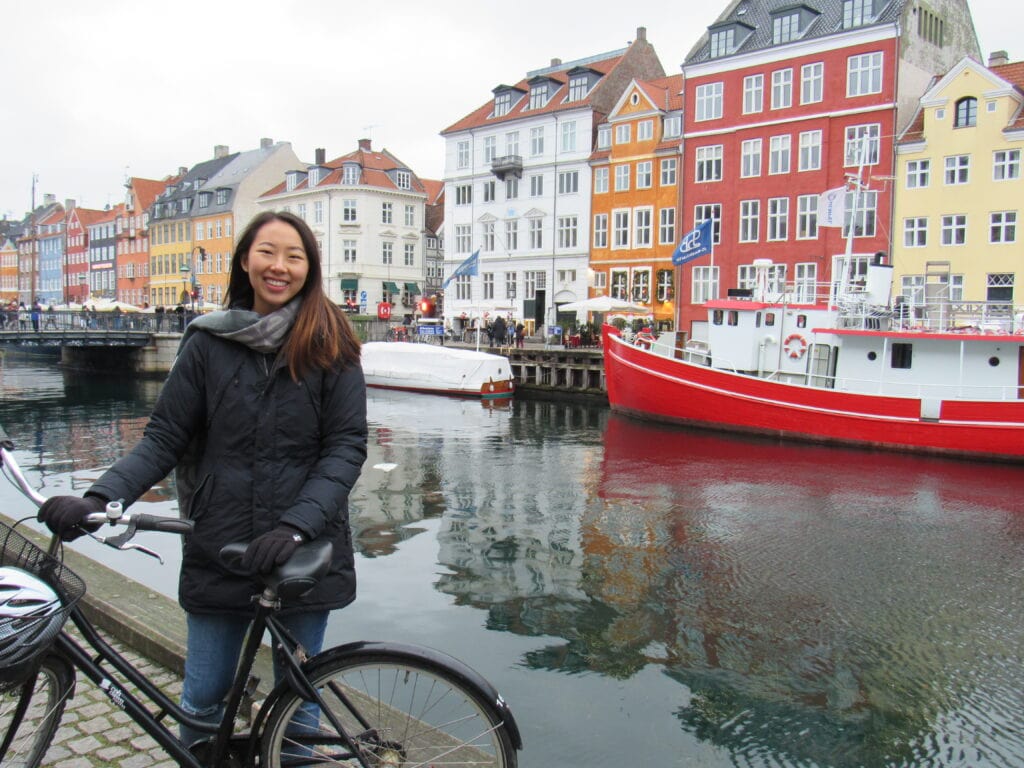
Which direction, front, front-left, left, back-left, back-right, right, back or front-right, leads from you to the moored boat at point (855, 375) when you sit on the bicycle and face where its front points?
back-right

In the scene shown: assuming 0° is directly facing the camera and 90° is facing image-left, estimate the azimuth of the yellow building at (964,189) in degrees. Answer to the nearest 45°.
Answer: approximately 45°

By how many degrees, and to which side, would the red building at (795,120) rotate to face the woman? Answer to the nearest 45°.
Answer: approximately 45° to its left

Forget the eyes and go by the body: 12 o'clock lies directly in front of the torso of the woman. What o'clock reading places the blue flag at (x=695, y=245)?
The blue flag is roughly at 7 o'clock from the woman.

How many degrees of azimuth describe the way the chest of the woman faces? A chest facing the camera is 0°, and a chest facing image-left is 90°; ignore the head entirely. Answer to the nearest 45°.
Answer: approximately 0°
